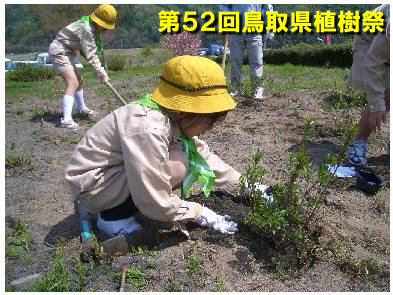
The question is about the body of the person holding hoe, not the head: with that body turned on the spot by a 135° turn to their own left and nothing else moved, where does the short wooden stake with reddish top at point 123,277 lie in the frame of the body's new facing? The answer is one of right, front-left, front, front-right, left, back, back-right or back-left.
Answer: back-left

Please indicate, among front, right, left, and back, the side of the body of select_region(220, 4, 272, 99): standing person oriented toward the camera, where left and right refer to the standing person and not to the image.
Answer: front

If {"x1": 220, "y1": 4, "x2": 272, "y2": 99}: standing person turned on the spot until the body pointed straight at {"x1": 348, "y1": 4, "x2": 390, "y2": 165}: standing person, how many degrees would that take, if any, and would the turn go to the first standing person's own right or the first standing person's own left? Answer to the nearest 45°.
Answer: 0° — they already face them

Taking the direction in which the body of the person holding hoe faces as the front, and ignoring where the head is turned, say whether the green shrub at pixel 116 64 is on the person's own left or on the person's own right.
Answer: on the person's own left

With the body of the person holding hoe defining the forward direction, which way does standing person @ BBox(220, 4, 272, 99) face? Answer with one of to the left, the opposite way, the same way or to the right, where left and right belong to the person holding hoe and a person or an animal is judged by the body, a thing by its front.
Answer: to the right

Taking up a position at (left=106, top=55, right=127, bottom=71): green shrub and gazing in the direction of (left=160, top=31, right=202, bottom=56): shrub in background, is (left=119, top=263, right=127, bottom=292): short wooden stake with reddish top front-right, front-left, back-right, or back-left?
back-right

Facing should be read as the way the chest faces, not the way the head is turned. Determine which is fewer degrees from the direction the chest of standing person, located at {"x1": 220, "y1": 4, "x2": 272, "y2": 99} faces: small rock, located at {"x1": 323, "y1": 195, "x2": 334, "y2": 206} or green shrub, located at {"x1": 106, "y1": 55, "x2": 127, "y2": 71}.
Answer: the small rock

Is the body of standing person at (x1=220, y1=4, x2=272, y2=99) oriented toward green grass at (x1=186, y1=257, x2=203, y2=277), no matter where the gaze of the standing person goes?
yes

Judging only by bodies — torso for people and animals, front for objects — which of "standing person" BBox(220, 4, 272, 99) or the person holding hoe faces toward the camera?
the standing person

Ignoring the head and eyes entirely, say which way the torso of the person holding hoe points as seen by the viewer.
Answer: to the viewer's right

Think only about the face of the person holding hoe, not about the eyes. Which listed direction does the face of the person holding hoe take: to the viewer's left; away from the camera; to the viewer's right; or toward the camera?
to the viewer's right

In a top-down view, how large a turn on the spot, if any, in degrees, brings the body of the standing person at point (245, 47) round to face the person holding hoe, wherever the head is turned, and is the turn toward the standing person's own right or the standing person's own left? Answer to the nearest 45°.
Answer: approximately 45° to the standing person's own right

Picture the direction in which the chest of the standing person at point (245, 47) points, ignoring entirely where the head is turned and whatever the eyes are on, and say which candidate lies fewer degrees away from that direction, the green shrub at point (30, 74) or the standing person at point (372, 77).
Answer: the standing person

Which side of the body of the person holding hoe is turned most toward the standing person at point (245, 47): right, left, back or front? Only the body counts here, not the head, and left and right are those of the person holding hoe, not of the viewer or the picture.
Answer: front

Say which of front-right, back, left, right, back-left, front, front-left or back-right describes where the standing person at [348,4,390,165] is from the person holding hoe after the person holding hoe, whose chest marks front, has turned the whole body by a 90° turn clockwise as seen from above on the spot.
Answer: front-left

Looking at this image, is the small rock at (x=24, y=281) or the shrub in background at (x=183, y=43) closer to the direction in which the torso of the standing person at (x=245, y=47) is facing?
the small rock
